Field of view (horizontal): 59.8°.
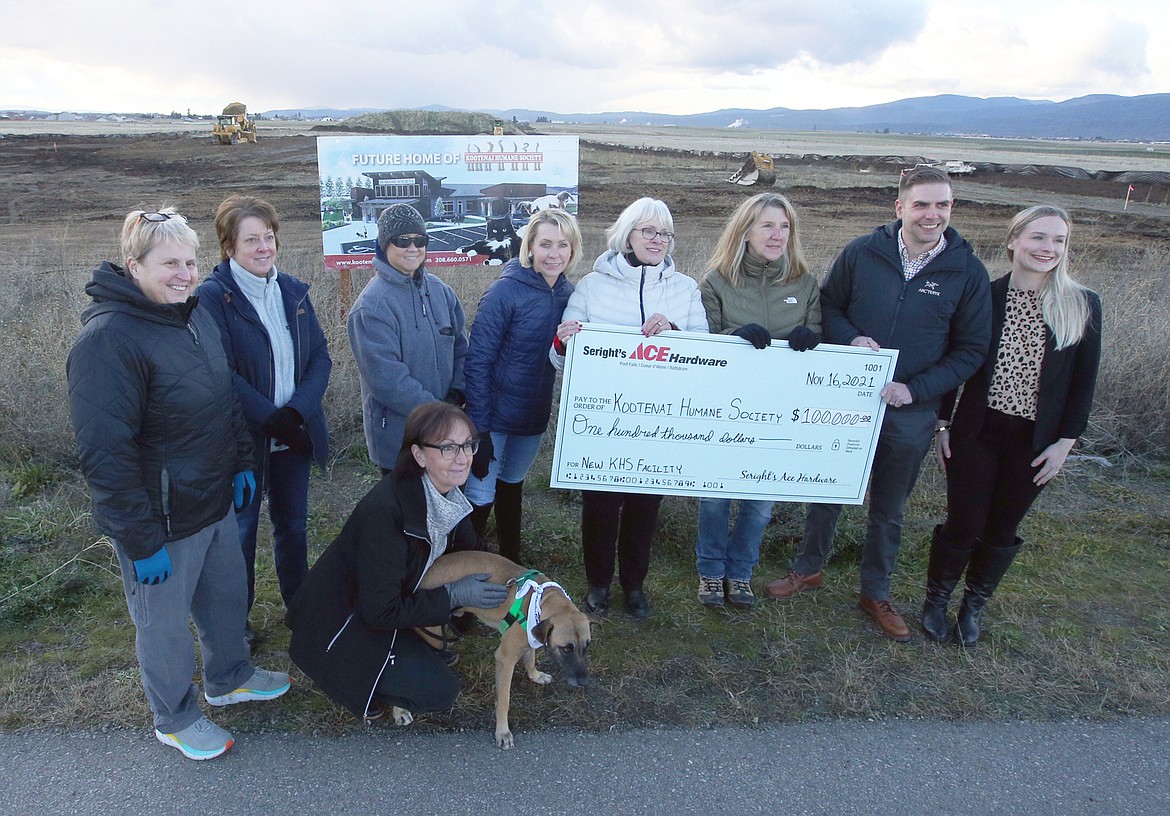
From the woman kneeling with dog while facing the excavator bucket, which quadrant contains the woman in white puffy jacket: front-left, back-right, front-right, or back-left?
front-right

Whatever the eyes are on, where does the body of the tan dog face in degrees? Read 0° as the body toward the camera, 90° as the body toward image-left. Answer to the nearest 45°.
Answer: approximately 315°

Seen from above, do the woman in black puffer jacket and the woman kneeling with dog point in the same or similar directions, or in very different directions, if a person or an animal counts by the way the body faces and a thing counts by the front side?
same or similar directions

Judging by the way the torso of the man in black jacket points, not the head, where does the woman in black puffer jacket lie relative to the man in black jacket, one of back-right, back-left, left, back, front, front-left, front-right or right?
front-right

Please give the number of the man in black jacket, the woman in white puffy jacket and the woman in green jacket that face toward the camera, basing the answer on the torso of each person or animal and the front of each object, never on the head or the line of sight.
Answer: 3

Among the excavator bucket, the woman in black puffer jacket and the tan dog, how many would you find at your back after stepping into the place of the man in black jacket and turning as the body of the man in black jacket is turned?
1

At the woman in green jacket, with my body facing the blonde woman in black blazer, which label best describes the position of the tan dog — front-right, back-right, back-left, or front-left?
back-right

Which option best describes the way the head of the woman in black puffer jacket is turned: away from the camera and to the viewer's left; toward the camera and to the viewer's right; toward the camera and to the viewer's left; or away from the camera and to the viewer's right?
toward the camera and to the viewer's right

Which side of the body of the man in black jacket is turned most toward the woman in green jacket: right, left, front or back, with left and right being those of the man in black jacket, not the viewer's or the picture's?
right

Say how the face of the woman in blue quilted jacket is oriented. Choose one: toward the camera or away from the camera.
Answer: toward the camera

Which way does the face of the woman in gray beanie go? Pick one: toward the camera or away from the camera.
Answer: toward the camera

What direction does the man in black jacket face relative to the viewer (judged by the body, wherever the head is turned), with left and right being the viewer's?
facing the viewer

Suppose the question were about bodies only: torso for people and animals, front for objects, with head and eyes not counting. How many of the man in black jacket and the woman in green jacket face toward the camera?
2

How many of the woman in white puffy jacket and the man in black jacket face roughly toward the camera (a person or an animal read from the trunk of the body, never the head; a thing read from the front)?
2

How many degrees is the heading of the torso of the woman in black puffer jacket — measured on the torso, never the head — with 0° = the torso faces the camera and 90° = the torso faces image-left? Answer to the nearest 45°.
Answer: approximately 315°
